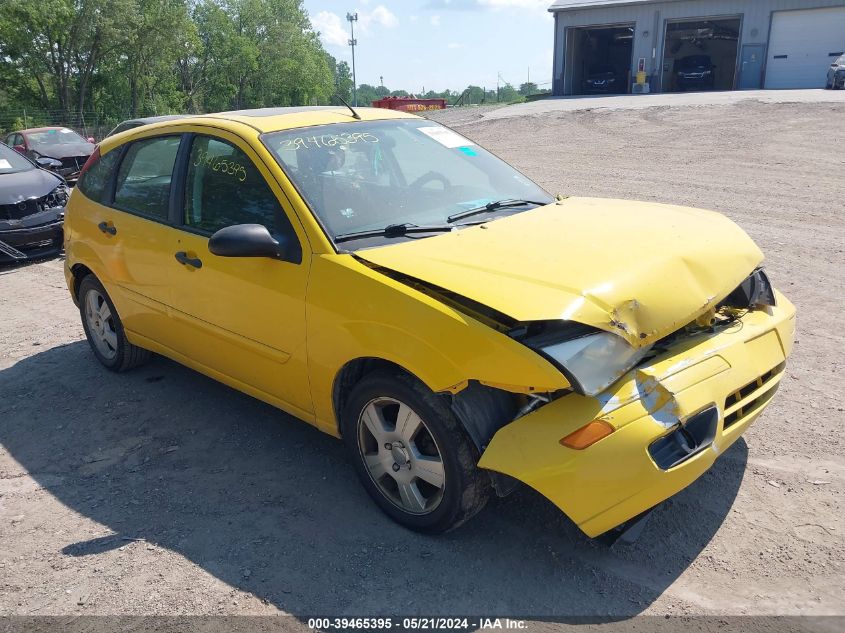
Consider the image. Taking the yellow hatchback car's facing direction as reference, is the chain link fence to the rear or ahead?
to the rear

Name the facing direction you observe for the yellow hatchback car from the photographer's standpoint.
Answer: facing the viewer and to the right of the viewer

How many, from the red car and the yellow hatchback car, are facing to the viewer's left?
0

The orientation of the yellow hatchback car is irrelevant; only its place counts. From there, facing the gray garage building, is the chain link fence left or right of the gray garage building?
left

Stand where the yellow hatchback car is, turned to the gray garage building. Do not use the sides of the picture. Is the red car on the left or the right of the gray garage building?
left

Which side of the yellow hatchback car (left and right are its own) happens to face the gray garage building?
left

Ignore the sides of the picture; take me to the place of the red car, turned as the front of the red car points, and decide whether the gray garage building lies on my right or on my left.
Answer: on my left

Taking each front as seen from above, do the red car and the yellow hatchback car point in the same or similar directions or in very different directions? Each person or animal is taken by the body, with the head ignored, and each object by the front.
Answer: same or similar directions

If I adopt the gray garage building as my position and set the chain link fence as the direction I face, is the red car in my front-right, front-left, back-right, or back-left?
front-left
